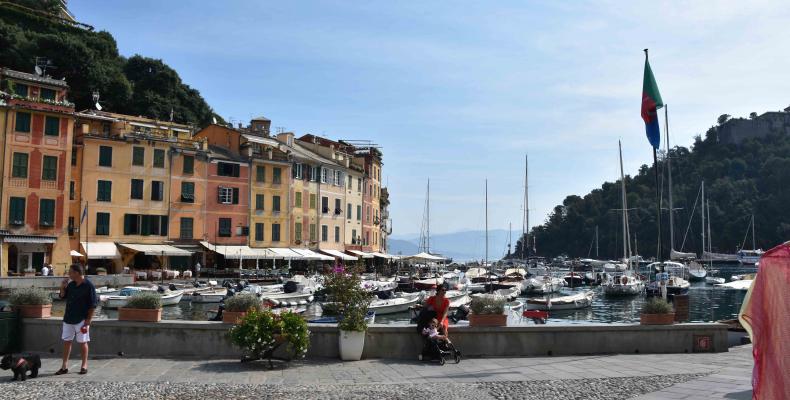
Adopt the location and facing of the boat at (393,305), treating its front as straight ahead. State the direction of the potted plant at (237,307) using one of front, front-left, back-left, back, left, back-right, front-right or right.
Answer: right

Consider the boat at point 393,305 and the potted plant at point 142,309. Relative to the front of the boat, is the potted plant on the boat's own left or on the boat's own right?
on the boat's own right

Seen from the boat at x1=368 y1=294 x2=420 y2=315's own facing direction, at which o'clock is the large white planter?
The large white planter is roughly at 3 o'clock from the boat.

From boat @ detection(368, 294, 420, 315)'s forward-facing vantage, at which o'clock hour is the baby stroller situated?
The baby stroller is roughly at 3 o'clock from the boat.
